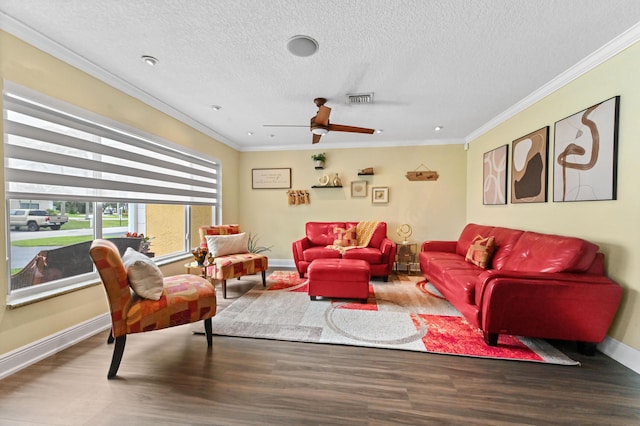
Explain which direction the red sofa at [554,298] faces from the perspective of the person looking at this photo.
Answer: facing to the left of the viewer

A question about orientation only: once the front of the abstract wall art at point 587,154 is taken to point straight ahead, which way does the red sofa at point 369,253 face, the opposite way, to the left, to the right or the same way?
to the left

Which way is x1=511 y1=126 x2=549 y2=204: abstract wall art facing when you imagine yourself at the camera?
facing the viewer and to the left of the viewer

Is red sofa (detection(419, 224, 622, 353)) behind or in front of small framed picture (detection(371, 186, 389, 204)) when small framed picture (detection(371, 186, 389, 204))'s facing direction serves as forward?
in front

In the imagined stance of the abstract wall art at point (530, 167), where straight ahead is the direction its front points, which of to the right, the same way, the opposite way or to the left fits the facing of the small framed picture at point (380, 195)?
to the left

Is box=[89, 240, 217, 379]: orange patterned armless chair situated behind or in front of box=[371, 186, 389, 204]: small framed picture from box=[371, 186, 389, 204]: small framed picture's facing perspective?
in front

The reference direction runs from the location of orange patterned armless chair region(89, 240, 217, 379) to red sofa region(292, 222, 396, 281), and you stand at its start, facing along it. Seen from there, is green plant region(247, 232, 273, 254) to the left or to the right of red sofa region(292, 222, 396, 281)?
left

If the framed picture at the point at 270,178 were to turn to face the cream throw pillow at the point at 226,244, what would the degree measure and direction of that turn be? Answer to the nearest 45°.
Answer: approximately 45° to its right

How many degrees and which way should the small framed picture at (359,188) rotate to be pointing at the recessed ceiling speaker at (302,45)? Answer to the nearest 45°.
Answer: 0° — it already faces it

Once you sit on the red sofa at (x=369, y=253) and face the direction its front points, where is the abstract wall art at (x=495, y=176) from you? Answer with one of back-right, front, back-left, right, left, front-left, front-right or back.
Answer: left

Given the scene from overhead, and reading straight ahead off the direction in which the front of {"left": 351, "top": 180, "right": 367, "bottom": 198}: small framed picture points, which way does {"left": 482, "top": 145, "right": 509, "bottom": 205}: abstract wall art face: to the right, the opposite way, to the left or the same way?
to the right

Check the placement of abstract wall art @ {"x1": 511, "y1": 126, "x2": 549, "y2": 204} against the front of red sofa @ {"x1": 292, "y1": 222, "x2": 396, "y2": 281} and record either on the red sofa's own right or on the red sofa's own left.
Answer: on the red sofa's own left

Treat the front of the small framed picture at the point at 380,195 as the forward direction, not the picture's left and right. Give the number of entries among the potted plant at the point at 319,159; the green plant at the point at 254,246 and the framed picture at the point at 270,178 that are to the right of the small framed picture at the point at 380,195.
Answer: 3

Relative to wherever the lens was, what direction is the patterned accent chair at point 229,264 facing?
facing the viewer and to the right of the viewer
